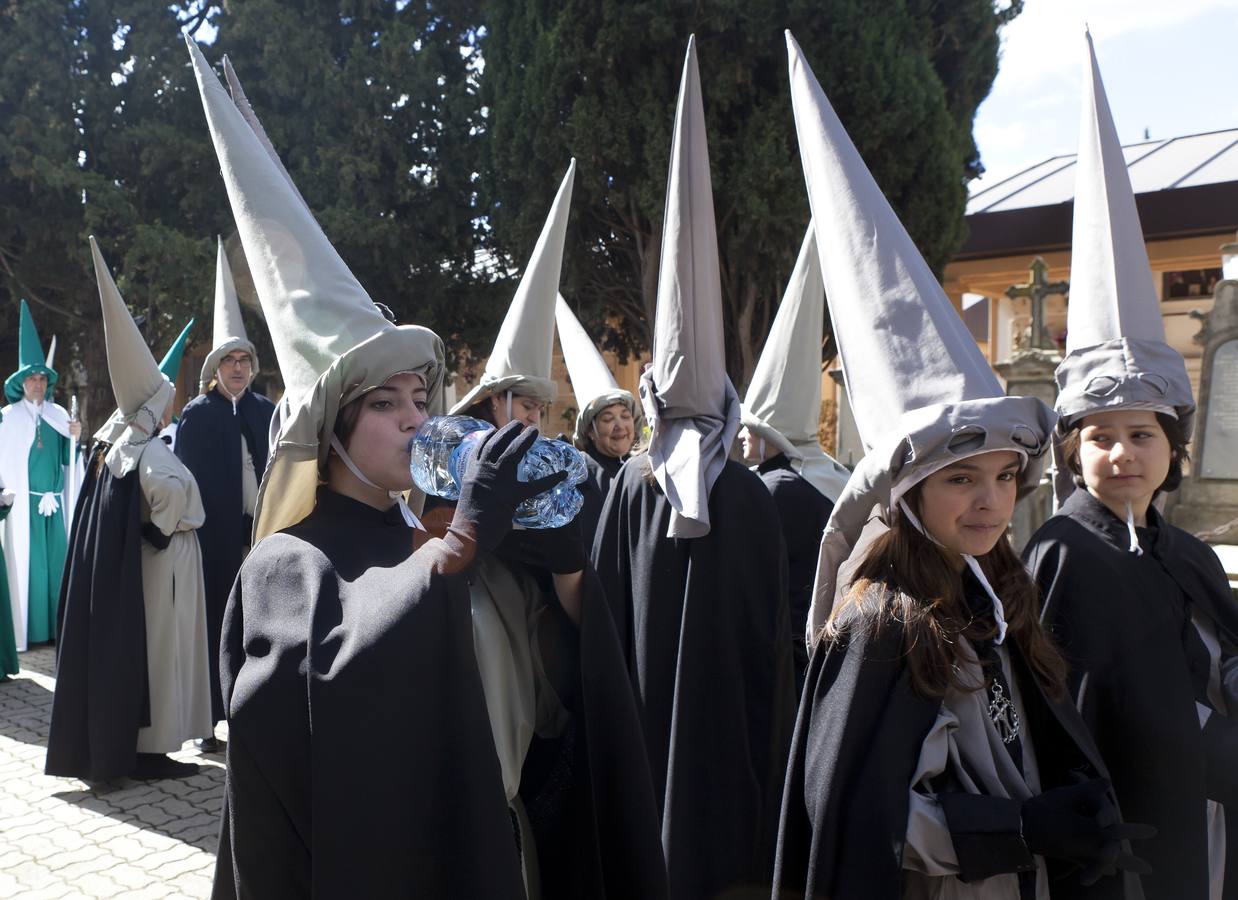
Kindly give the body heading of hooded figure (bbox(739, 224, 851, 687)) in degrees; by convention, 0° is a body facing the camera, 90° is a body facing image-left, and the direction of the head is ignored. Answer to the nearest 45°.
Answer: approximately 90°

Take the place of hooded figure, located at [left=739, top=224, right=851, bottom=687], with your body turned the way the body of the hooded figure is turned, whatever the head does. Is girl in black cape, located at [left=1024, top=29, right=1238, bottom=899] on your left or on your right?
on your left

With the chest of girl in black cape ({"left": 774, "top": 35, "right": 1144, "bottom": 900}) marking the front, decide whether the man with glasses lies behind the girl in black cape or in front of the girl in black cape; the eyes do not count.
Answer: behind

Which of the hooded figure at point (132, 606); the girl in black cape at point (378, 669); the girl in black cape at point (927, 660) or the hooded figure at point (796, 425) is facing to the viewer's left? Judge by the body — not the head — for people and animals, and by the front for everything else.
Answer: the hooded figure at point (796, 425)

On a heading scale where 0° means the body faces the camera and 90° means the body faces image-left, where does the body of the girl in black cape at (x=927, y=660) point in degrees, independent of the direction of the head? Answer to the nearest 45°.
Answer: approximately 315°

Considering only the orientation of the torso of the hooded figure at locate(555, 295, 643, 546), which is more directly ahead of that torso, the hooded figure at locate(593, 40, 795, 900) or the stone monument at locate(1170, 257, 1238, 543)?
the hooded figure

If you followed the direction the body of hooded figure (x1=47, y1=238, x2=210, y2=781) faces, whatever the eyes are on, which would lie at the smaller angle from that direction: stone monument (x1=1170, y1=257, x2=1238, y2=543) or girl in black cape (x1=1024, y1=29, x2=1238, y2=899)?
the stone monument

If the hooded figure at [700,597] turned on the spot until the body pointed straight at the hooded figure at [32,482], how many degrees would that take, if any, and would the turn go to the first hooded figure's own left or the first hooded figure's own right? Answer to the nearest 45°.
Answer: approximately 45° to the first hooded figure's own left

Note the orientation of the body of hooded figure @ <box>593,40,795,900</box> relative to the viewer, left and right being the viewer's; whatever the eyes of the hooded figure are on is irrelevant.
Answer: facing away from the viewer

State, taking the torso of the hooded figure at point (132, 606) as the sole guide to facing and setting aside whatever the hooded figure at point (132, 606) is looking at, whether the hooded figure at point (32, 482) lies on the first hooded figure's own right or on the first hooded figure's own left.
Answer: on the first hooded figure's own left
